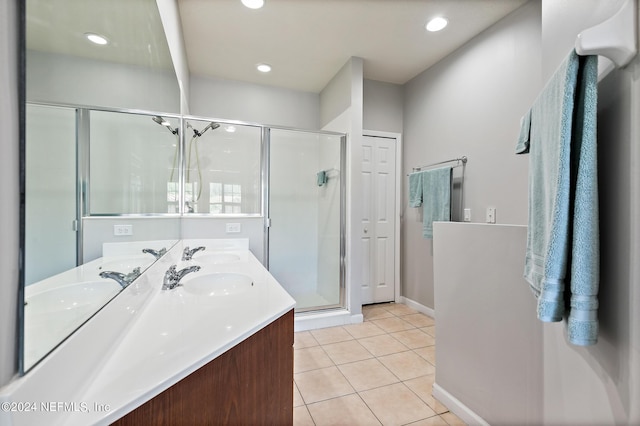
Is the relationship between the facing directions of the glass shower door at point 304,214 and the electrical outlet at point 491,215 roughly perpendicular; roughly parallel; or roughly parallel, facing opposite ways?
roughly perpendicular

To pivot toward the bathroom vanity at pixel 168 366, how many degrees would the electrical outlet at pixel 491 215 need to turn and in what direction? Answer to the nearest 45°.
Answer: approximately 45° to its left

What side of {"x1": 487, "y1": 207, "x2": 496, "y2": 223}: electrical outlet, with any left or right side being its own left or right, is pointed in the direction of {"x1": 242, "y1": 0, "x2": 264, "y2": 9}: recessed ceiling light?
front

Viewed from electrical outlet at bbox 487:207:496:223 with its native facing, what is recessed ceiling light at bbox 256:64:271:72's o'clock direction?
The recessed ceiling light is roughly at 1 o'clock from the electrical outlet.

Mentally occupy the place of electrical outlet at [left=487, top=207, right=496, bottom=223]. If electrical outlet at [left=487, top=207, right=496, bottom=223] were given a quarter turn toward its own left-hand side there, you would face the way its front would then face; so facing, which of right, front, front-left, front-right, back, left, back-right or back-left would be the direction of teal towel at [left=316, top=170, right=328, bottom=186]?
back-right

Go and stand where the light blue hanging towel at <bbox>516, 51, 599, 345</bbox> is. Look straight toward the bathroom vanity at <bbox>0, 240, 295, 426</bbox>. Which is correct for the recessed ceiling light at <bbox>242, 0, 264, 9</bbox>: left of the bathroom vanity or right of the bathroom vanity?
right

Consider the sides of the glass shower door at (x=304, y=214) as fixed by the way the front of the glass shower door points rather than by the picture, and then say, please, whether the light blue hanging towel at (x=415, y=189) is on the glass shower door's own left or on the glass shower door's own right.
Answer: on the glass shower door's own left

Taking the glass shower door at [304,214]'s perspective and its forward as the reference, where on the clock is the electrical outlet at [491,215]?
The electrical outlet is roughly at 10 o'clock from the glass shower door.

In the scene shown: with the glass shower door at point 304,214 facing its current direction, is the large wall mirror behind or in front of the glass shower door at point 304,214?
in front

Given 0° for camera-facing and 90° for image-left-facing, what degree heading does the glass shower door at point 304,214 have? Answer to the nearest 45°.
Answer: approximately 0°
